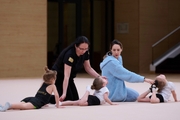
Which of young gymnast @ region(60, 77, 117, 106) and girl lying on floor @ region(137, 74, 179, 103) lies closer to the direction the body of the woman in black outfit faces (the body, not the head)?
the young gymnast

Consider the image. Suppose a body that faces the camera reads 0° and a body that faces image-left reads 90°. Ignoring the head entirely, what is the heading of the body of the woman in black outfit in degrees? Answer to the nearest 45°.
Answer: approximately 315°

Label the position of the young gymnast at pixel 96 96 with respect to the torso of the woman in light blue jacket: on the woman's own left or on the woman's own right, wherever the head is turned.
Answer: on the woman's own right

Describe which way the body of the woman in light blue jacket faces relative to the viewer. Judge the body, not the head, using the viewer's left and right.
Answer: facing to the right of the viewer

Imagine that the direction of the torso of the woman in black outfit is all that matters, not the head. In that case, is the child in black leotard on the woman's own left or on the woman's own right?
on the woman's own right

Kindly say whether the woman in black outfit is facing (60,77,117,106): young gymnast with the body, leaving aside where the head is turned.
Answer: yes

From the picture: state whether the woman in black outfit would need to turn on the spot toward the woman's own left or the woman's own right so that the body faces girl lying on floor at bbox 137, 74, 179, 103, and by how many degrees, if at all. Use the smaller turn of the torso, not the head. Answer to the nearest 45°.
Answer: approximately 45° to the woman's own left

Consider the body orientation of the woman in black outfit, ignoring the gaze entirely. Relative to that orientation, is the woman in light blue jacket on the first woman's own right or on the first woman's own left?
on the first woman's own left
